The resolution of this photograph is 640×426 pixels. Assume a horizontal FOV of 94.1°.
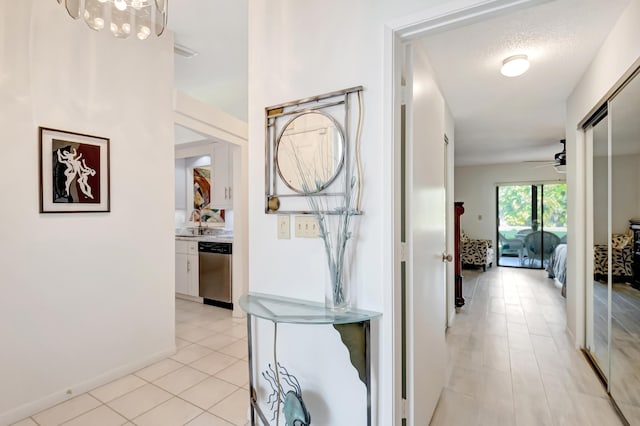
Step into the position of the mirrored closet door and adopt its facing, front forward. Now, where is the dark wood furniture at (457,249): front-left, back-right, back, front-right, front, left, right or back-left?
front-right

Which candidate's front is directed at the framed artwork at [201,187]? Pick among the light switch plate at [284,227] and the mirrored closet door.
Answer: the mirrored closet door

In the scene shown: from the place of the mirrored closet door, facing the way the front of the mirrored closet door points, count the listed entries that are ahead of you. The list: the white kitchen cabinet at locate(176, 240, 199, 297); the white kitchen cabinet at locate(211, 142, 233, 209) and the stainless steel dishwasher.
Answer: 3

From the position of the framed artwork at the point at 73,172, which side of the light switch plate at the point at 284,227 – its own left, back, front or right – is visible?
right

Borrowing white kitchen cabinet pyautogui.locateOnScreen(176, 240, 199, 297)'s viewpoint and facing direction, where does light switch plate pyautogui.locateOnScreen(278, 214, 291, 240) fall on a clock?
The light switch plate is roughly at 10 o'clock from the white kitchen cabinet.

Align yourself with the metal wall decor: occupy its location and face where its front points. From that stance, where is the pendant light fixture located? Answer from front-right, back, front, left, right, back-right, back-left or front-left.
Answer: front-right

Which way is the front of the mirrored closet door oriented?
to the viewer's left

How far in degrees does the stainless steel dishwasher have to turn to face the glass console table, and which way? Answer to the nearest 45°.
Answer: approximately 45° to its left

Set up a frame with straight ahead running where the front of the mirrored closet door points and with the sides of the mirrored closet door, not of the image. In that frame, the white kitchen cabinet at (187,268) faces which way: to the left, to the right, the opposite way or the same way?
to the left

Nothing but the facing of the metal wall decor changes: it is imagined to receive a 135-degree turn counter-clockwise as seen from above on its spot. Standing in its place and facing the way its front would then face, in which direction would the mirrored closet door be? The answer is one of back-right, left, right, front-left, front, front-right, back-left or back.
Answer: front

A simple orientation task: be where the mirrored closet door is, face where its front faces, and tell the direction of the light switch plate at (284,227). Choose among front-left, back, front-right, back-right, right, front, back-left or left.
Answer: front-left

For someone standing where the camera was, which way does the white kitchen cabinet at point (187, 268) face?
facing the viewer and to the left of the viewer
